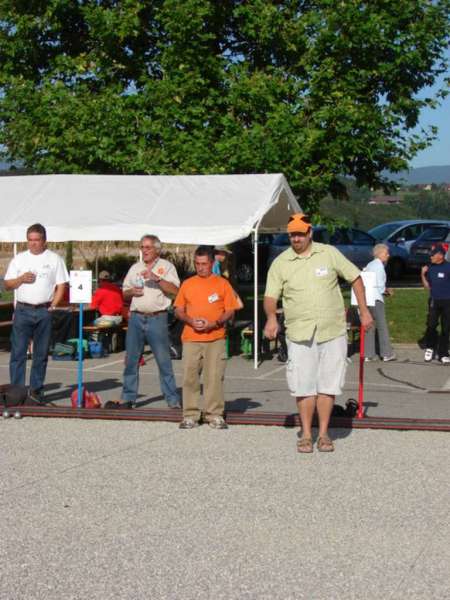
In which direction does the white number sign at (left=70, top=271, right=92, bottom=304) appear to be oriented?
toward the camera

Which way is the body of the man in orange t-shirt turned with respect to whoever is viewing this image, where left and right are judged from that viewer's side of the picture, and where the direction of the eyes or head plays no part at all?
facing the viewer

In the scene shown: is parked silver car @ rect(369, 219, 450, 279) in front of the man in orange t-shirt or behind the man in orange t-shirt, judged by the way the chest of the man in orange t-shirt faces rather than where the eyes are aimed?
behind

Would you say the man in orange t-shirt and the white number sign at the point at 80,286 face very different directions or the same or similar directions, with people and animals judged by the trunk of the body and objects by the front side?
same or similar directions

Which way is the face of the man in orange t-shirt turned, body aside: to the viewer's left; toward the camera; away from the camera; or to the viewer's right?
toward the camera

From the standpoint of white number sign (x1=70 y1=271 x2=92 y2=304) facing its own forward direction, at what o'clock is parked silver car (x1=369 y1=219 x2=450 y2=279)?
The parked silver car is roughly at 7 o'clock from the white number sign.

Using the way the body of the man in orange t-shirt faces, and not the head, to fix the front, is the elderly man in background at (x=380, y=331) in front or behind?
behind

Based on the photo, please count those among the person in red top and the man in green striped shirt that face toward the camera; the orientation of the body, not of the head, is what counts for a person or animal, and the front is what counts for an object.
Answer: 1

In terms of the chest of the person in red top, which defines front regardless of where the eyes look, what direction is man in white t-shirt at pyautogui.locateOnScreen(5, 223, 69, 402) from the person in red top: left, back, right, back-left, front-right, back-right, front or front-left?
back

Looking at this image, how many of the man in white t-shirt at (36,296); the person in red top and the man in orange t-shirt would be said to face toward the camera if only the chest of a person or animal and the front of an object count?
2

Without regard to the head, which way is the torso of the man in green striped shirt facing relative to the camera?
toward the camera

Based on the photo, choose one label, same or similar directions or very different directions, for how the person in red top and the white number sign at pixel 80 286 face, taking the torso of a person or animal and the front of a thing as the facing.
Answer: very different directions

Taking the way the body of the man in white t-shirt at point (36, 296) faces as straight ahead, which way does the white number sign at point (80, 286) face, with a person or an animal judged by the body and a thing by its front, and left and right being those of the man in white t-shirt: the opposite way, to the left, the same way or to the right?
the same way

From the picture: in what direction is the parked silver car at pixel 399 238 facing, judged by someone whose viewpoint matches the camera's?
facing the viewer and to the left of the viewer
